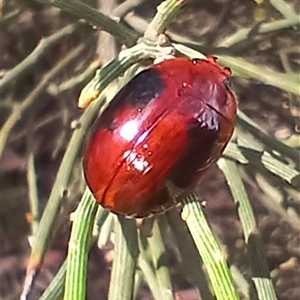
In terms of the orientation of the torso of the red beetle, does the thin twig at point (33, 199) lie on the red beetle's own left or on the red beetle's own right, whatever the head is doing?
on the red beetle's own left

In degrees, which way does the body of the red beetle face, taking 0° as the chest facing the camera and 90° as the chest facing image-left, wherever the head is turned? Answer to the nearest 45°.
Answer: approximately 225°
